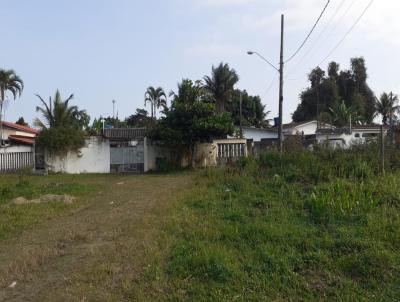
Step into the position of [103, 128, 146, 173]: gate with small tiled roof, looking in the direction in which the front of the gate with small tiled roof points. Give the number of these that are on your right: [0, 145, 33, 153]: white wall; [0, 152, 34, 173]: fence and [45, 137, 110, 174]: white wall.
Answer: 3

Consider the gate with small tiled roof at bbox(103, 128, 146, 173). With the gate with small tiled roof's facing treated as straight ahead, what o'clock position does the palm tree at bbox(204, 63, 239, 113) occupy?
The palm tree is roughly at 7 o'clock from the gate with small tiled roof.

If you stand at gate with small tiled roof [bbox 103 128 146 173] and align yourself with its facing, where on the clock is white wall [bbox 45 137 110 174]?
The white wall is roughly at 3 o'clock from the gate with small tiled roof.

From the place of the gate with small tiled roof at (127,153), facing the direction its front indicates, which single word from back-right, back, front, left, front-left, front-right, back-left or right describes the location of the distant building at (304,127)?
back-left

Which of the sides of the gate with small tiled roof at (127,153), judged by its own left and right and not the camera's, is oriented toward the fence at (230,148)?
left

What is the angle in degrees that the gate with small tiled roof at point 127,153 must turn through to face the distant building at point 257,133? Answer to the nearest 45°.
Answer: approximately 135° to its left

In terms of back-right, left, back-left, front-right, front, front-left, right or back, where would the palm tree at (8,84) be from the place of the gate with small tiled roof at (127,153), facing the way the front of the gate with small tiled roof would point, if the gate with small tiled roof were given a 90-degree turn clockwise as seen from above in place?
front-right

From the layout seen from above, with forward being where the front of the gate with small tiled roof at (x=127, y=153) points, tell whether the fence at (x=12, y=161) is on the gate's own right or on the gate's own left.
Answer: on the gate's own right

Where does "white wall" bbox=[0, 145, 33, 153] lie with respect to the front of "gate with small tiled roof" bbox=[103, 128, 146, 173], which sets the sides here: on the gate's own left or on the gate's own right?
on the gate's own right

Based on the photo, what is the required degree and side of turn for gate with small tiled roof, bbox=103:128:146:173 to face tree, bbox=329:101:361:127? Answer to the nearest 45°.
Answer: approximately 135° to its left

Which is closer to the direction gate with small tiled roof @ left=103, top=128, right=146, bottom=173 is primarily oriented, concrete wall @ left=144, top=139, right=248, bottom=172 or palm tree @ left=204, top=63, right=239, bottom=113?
the concrete wall

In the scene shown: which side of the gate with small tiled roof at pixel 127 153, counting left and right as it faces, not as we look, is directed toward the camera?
front

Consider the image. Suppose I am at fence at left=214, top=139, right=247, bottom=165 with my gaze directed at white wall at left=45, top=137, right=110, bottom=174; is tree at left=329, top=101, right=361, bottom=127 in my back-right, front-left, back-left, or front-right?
back-right
